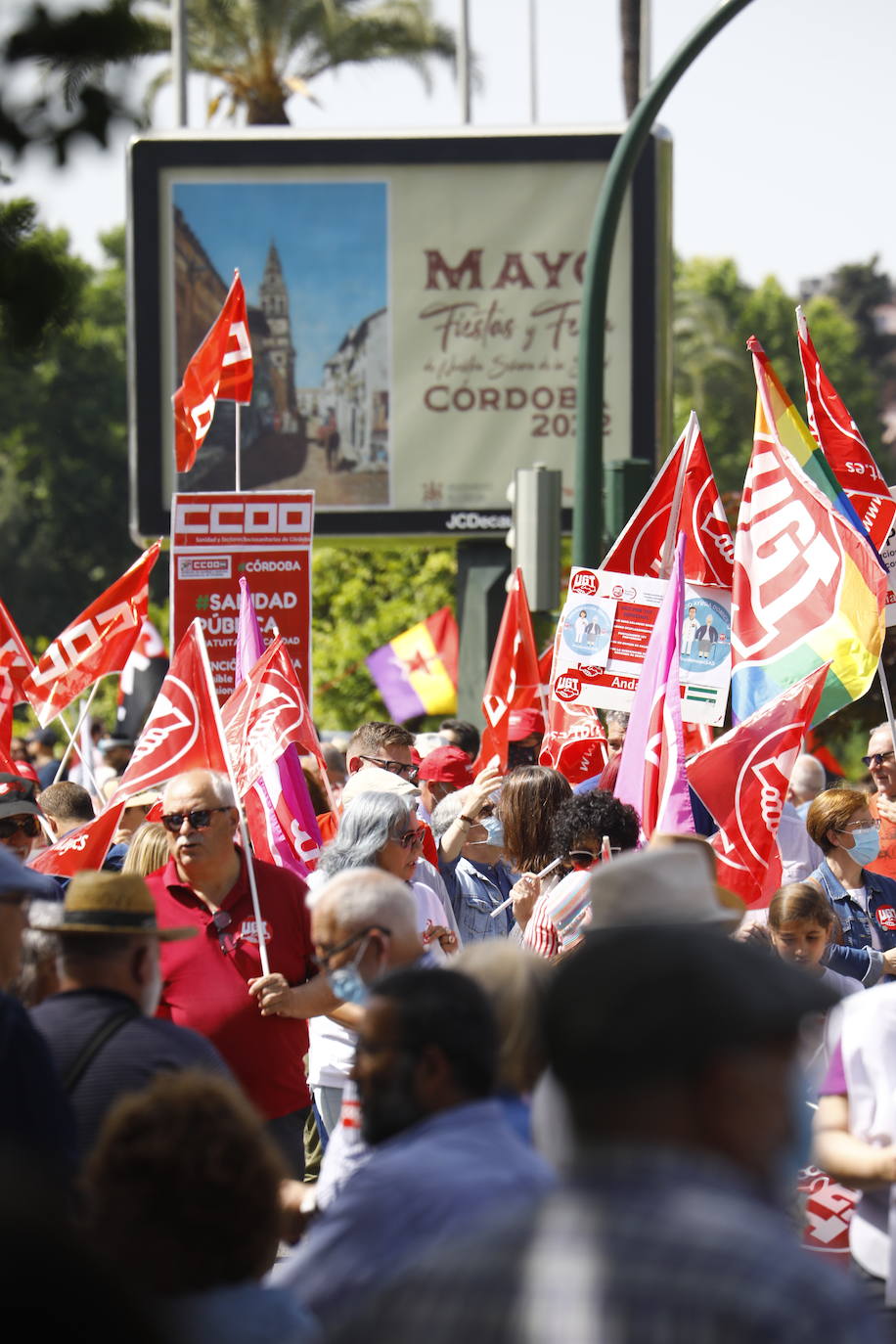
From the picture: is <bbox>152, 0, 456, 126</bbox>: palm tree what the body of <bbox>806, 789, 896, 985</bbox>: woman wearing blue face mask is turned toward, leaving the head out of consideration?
no

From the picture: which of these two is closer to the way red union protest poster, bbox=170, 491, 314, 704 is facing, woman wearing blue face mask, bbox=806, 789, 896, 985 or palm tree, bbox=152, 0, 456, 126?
the woman wearing blue face mask

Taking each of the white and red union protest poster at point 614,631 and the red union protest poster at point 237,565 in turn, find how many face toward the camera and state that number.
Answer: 2

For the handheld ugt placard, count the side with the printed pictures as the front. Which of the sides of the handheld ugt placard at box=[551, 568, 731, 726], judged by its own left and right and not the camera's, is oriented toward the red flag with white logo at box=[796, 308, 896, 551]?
left

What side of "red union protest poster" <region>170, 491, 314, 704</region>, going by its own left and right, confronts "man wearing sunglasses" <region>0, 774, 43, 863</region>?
front

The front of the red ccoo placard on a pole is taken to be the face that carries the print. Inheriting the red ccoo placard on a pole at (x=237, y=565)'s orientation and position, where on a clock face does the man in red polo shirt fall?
The man in red polo shirt is roughly at 12 o'clock from the red ccoo placard on a pole.

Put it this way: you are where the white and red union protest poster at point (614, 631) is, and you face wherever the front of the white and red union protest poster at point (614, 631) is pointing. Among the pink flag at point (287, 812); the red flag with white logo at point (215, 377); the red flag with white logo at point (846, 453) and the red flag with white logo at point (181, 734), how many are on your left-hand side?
1

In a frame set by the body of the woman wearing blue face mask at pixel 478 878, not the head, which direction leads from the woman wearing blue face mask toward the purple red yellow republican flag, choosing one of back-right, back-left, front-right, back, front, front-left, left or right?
back-left

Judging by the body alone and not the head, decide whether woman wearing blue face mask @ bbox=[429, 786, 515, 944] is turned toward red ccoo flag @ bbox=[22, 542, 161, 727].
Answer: no

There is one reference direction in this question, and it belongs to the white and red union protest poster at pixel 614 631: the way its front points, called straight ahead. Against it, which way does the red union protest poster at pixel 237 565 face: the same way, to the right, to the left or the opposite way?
the same way

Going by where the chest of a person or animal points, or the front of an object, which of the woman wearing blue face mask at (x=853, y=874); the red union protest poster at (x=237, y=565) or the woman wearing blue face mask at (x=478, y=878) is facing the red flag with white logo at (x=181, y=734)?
the red union protest poster

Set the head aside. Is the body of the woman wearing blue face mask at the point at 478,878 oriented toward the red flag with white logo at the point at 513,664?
no

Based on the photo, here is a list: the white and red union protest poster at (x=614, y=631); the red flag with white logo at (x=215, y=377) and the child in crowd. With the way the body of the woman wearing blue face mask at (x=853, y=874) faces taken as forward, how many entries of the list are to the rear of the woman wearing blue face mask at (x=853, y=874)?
2

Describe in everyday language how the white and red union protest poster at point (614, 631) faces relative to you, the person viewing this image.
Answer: facing the viewer

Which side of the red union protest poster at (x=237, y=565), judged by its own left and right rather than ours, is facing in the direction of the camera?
front

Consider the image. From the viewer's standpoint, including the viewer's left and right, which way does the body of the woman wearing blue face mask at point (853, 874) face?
facing the viewer and to the right of the viewer

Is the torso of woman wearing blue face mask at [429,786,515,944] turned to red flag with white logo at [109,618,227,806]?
no
